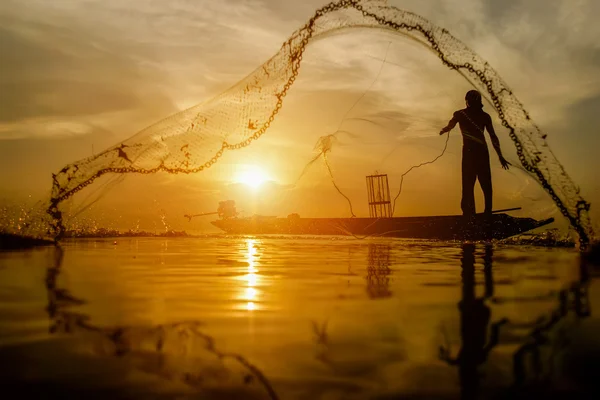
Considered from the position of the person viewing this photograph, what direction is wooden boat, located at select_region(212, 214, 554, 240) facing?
facing to the right of the viewer
